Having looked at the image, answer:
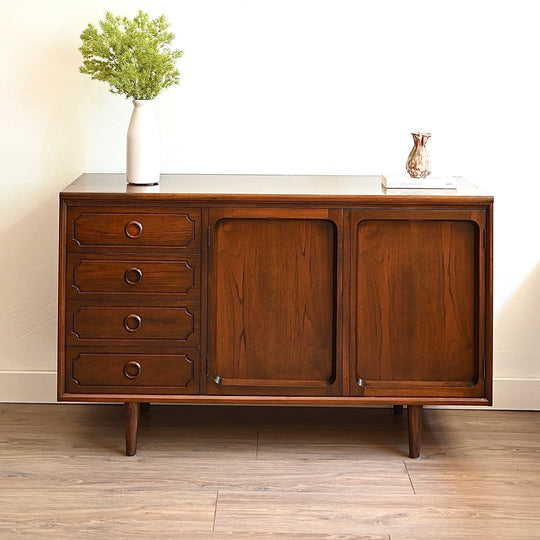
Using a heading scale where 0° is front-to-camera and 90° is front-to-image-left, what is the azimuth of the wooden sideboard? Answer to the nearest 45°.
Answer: approximately 0°
